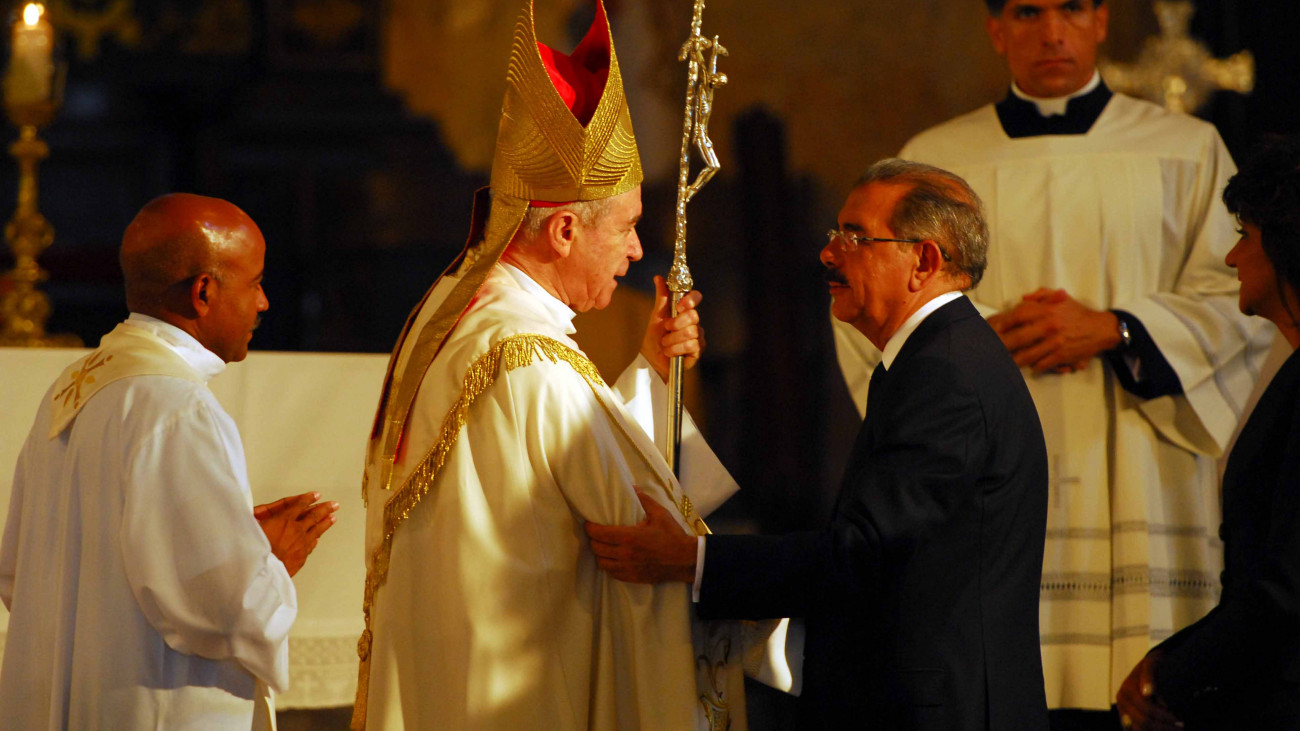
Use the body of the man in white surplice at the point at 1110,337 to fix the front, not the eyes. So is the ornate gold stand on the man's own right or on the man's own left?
on the man's own right

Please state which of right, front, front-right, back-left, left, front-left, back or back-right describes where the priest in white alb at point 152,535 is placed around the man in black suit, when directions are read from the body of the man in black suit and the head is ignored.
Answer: front

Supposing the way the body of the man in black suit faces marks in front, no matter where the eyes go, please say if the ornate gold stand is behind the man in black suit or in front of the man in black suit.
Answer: in front

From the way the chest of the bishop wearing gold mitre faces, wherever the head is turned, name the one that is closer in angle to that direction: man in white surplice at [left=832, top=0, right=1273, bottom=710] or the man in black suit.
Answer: the man in black suit

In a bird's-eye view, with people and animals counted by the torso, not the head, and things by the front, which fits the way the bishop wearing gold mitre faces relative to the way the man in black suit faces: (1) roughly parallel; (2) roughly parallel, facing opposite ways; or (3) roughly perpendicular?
roughly parallel, facing opposite ways

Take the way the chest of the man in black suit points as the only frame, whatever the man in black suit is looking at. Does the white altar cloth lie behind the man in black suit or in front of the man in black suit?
in front

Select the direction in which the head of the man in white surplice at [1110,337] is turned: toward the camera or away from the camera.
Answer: toward the camera

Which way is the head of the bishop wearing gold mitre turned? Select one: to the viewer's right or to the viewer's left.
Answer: to the viewer's right

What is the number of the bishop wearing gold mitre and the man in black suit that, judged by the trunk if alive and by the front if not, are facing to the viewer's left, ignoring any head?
1

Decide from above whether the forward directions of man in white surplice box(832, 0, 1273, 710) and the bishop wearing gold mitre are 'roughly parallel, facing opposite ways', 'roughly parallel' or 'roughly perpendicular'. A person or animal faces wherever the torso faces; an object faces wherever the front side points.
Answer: roughly perpendicular

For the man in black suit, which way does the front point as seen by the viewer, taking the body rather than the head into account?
to the viewer's left

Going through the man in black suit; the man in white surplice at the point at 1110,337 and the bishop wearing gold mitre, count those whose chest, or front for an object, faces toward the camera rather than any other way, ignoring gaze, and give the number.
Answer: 1

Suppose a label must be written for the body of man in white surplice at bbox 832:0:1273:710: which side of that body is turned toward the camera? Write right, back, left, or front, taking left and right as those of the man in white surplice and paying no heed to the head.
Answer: front

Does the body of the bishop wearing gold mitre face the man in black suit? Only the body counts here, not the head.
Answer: yes

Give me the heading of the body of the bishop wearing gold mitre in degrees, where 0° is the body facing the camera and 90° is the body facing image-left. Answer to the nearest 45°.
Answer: approximately 270°

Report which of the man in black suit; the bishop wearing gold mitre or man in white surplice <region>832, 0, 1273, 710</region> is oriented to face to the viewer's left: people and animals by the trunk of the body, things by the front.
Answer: the man in black suit

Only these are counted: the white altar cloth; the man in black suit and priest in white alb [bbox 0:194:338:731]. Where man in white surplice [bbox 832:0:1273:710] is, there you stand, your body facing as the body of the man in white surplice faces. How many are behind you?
0
